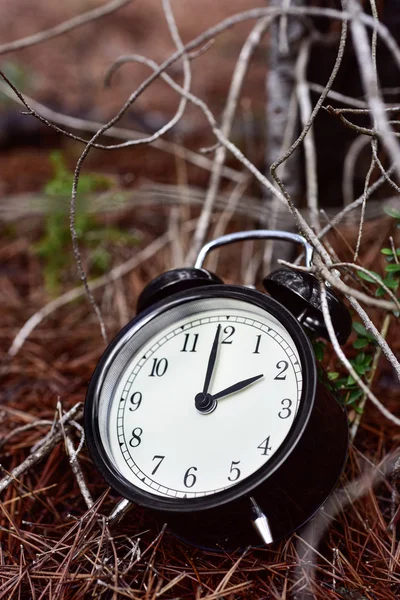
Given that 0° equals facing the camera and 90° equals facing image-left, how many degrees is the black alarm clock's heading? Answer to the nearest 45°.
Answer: approximately 45°

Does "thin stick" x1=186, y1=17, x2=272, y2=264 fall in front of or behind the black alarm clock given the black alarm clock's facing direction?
behind
